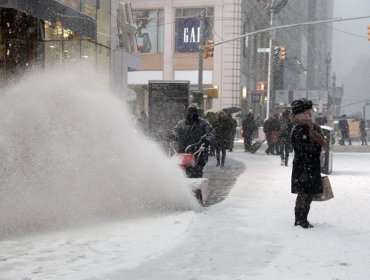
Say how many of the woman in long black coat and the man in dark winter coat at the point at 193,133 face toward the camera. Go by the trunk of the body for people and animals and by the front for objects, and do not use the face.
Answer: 1

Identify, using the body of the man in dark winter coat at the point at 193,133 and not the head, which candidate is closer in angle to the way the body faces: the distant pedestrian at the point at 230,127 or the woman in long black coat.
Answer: the woman in long black coat

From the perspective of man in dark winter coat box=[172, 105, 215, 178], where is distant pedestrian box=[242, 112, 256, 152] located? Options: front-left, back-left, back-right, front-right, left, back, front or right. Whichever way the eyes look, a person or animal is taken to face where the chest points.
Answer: back

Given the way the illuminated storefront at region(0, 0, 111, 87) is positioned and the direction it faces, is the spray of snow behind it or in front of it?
in front

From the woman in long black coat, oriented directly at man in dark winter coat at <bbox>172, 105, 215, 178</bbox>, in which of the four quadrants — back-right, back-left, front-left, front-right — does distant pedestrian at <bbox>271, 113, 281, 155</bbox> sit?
front-right

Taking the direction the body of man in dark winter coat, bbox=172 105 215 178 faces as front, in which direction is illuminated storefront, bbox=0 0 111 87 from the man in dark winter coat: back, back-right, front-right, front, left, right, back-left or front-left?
back-right

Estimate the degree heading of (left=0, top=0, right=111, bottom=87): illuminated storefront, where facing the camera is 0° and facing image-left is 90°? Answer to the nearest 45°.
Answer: approximately 315°

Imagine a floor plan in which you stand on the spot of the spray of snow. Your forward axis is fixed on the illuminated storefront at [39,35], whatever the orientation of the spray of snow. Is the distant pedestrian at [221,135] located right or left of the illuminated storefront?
right

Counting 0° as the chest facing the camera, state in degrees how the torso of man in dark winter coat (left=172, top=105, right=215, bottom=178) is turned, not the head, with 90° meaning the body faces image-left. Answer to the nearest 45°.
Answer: approximately 0°
